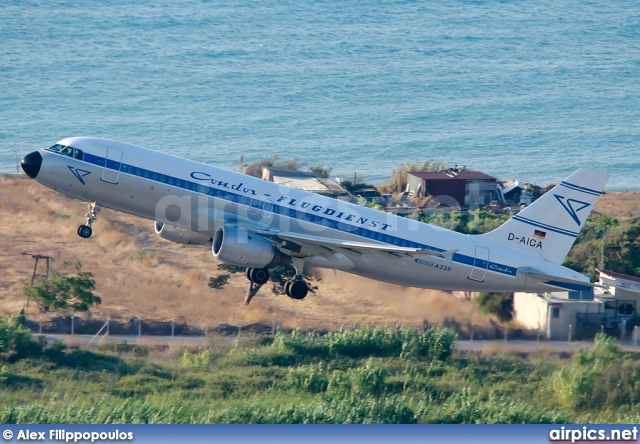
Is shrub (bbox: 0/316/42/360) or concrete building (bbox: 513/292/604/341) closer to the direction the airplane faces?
the shrub

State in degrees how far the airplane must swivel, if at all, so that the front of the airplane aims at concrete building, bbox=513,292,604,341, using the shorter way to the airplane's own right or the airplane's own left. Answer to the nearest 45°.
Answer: approximately 135° to the airplane's own right

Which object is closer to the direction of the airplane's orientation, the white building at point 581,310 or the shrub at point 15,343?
the shrub

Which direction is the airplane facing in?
to the viewer's left

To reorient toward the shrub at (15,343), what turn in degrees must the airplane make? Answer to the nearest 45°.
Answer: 0° — it already faces it

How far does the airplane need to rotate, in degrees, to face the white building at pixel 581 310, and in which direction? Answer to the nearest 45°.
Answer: approximately 135° to its right
